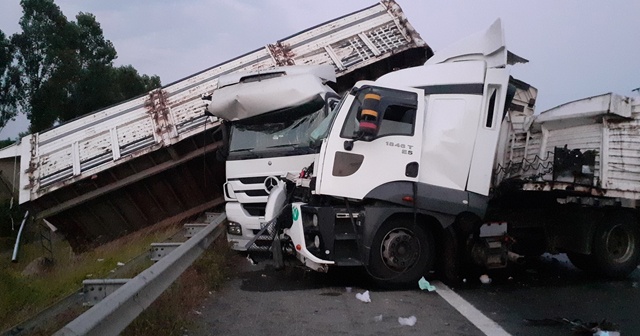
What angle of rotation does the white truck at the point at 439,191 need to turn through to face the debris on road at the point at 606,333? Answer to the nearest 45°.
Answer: approximately 135° to its left

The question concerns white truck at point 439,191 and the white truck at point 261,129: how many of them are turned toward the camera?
1

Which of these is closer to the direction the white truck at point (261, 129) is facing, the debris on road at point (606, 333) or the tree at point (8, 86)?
the debris on road

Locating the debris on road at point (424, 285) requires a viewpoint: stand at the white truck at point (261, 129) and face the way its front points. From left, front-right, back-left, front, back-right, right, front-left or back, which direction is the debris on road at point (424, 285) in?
front-left

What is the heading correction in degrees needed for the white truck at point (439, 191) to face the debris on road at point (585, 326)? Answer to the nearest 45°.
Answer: approximately 135° to its left

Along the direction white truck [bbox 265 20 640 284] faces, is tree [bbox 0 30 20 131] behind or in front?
in front

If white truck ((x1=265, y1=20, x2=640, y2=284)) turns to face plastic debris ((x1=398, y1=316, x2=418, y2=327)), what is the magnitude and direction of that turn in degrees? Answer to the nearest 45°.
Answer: approximately 90° to its left

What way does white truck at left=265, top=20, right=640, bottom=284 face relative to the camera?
to the viewer's left

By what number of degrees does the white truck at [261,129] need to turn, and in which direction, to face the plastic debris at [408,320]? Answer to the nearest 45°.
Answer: approximately 45° to its left
